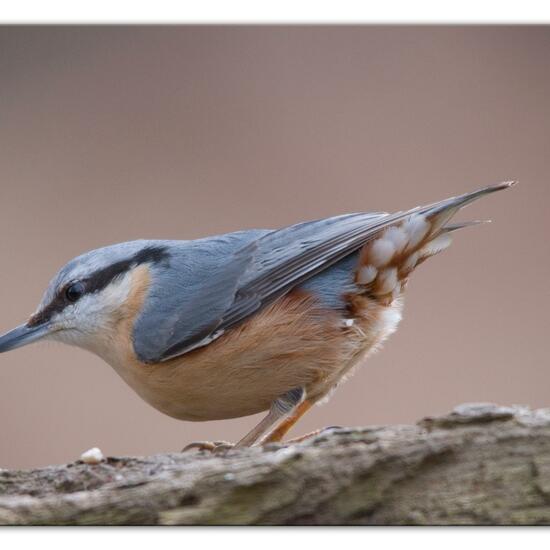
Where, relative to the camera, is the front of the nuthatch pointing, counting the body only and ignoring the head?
to the viewer's left
